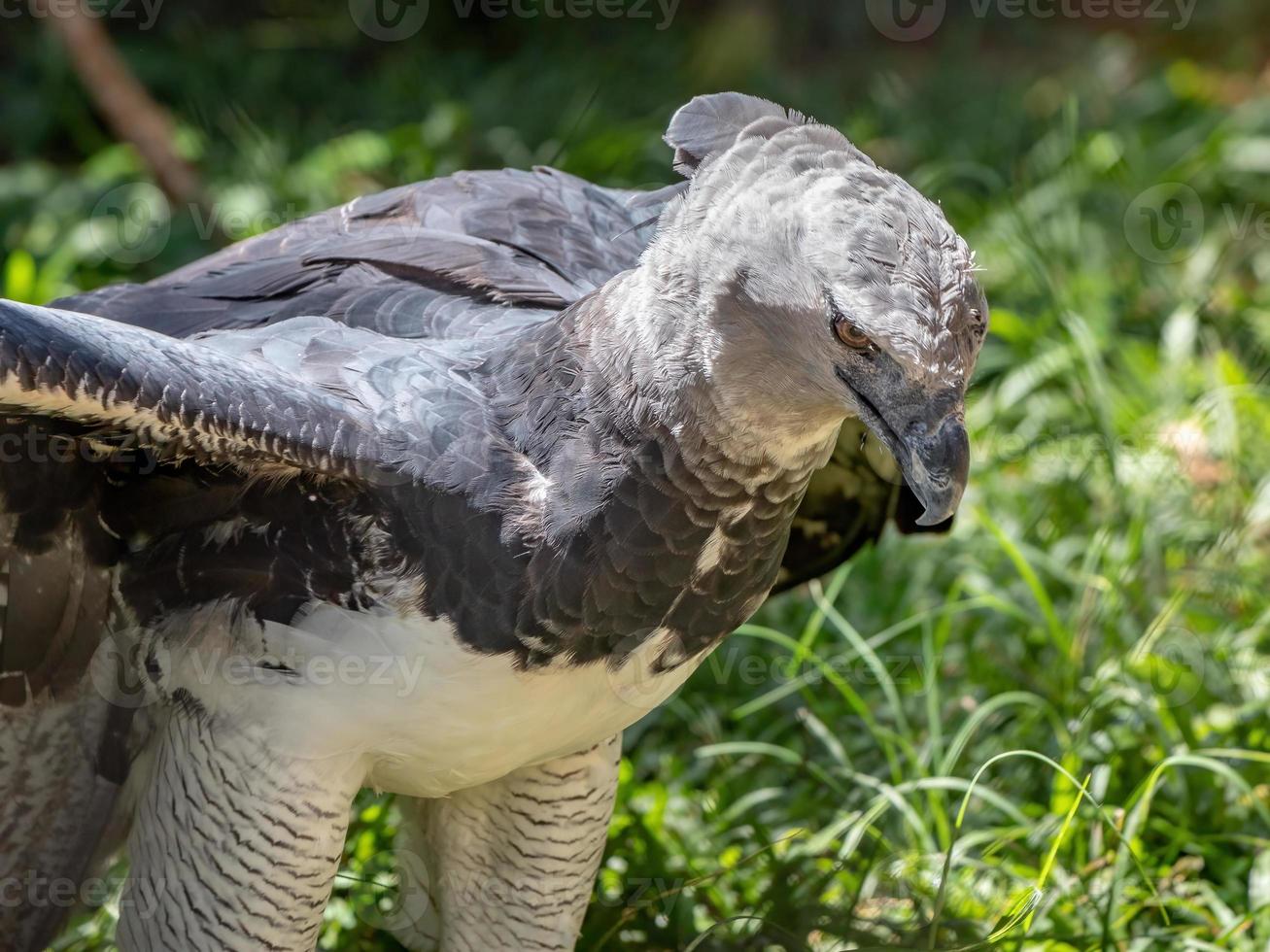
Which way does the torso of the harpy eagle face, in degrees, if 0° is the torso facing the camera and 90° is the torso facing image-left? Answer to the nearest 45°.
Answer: approximately 315°
